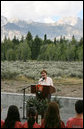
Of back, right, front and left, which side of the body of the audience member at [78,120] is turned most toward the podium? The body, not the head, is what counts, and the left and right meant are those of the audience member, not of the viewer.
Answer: front

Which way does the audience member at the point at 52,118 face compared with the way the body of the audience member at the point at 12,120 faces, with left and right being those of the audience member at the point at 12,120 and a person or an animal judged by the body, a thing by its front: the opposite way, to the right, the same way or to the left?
the same way

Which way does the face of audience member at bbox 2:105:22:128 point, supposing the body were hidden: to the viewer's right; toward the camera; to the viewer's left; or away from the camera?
away from the camera

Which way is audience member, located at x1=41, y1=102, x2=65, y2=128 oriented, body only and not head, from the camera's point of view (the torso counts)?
away from the camera

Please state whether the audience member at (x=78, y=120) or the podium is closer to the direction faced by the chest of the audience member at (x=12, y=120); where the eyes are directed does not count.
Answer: the podium

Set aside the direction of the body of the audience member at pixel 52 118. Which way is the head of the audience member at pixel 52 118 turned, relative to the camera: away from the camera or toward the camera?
away from the camera

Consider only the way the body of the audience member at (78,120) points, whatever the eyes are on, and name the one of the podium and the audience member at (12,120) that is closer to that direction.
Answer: the podium

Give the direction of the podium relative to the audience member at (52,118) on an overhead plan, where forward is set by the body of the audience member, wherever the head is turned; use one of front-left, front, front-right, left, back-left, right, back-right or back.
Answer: front

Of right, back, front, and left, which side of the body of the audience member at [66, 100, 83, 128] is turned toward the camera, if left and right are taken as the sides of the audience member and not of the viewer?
back

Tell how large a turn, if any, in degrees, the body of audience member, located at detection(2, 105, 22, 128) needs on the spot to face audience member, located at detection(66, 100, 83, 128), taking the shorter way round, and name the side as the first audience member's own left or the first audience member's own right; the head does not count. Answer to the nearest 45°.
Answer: approximately 90° to the first audience member's own right

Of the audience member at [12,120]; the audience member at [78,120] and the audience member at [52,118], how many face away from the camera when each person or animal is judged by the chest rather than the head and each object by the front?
3

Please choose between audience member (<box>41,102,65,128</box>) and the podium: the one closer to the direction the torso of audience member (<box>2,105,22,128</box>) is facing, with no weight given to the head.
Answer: the podium

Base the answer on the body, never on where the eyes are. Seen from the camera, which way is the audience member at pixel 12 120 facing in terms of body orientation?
away from the camera

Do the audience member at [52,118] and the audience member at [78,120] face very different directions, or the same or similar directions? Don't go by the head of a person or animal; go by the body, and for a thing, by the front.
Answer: same or similar directions

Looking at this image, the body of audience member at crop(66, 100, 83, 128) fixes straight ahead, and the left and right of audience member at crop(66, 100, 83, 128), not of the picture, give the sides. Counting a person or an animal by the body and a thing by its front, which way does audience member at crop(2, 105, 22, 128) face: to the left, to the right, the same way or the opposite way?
the same way

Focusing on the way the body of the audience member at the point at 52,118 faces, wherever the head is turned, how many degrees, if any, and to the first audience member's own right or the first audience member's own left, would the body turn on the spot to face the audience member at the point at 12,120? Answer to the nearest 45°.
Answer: approximately 90° to the first audience member's own left

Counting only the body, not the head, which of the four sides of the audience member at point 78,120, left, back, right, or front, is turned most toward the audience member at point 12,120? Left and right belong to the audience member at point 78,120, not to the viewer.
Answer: left

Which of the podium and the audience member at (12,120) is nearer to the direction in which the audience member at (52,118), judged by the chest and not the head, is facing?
the podium
